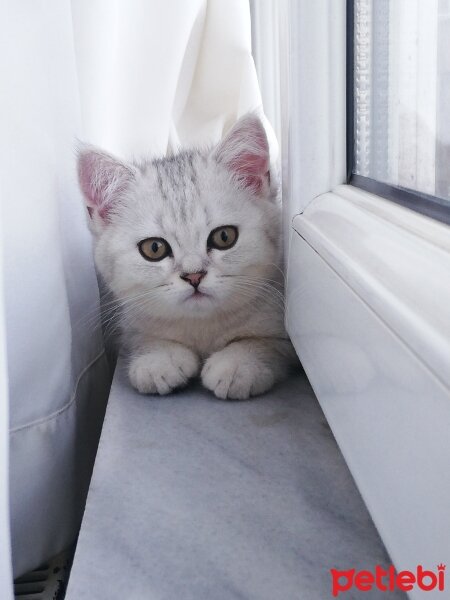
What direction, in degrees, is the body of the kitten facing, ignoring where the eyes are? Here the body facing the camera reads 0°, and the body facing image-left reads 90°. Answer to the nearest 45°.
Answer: approximately 0°
